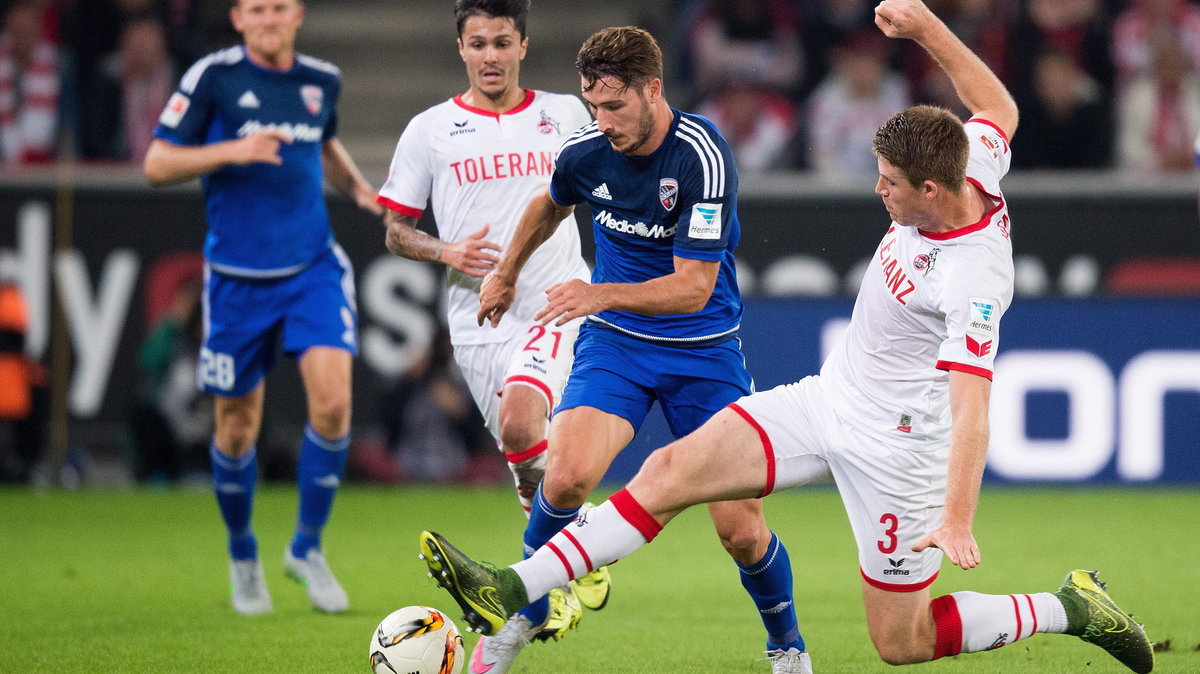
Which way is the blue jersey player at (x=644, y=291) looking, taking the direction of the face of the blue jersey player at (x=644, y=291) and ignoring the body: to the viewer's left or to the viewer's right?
to the viewer's left

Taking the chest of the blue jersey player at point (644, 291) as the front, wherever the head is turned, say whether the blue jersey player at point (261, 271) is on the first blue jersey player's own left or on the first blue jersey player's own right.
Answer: on the first blue jersey player's own right

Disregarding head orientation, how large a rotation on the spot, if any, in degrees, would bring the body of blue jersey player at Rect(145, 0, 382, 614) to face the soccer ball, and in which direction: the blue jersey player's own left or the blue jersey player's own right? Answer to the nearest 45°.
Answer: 0° — they already face it

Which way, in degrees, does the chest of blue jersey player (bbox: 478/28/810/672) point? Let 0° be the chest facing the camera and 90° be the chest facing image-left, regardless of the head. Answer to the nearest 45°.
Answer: approximately 45°

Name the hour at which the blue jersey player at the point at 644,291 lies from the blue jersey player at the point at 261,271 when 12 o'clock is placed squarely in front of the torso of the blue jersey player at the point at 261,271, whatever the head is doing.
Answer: the blue jersey player at the point at 644,291 is roughly at 11 o'clock from the blue jersey player at the point at 261,271.

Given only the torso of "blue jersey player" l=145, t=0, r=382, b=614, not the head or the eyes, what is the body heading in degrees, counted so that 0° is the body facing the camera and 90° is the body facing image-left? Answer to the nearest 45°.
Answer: approximately 0°
